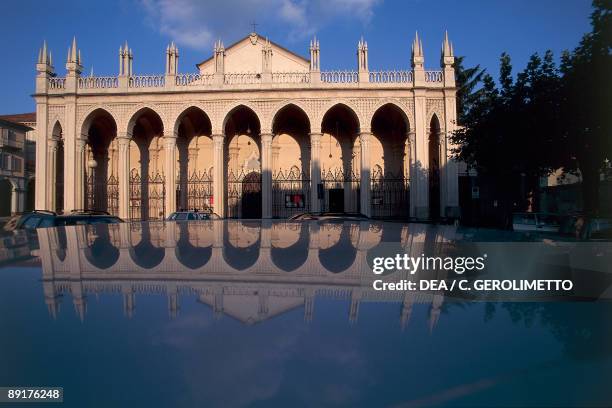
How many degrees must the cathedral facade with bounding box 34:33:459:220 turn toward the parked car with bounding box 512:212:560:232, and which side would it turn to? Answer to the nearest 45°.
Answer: approximately 45° to its left

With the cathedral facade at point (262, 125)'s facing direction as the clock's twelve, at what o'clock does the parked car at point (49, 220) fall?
The parked car is roughly at 1 o'clock from the cathedral facade.

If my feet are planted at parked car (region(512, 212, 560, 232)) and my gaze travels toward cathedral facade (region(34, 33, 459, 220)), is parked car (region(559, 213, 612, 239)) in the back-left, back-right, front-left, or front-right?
back-left

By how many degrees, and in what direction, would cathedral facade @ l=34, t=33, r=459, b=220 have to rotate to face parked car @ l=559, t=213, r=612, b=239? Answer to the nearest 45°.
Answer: approximately 45° to its left

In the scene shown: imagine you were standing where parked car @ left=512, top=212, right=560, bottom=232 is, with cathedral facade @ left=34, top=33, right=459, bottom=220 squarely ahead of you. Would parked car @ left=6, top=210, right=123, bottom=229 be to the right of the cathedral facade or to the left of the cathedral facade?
left

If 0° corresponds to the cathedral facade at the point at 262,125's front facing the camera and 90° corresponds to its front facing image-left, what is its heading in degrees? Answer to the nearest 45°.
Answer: approximately 0°
